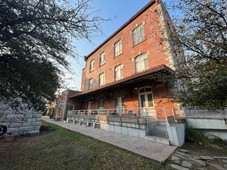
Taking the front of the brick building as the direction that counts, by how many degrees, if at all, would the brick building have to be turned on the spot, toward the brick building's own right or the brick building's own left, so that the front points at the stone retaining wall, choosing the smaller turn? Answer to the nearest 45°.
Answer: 0° — it already faces it

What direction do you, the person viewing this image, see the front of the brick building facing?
facing the viewer and to the left of the viewer
